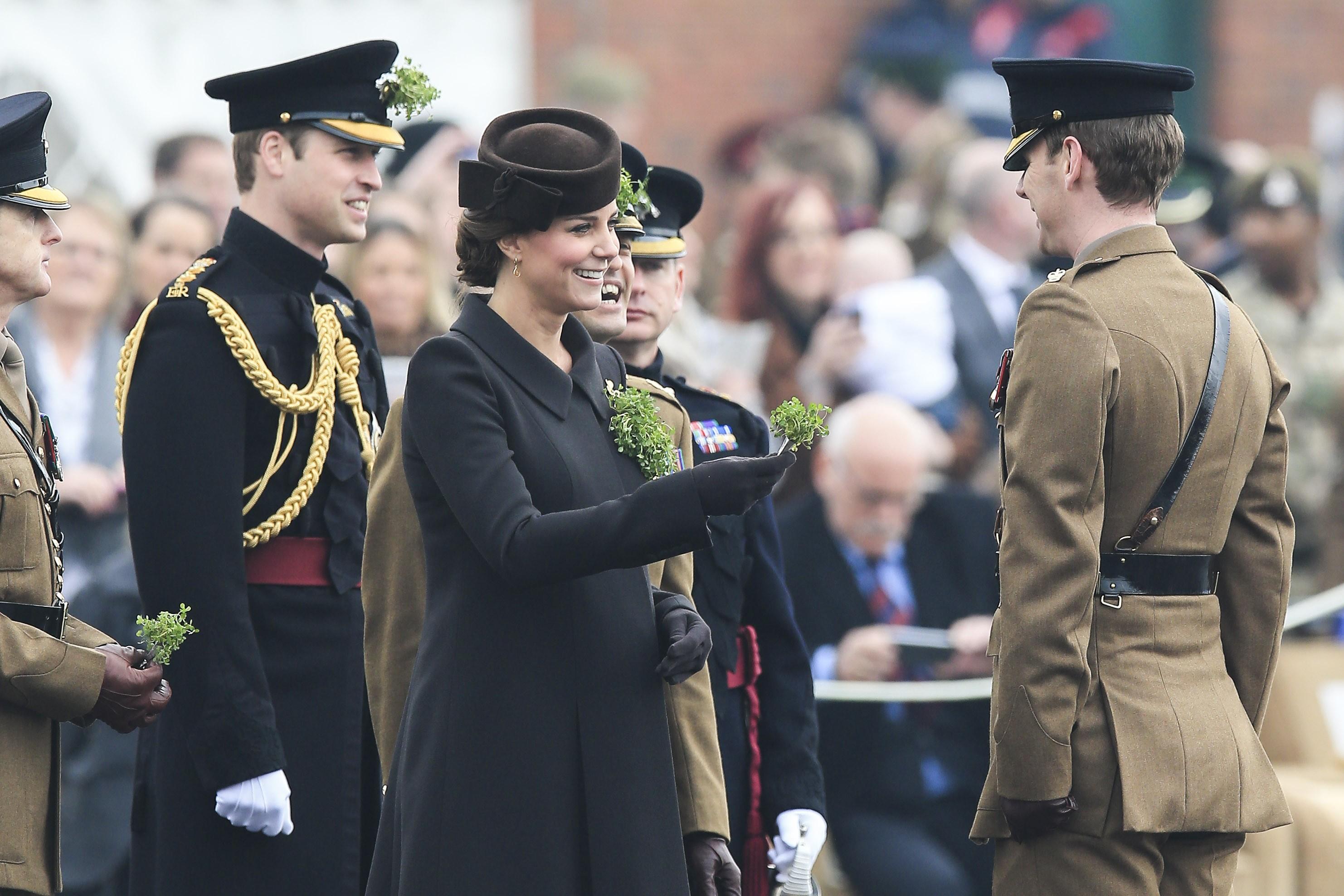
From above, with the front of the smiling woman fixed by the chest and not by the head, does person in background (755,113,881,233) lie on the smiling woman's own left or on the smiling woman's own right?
on the smiling woman's own left

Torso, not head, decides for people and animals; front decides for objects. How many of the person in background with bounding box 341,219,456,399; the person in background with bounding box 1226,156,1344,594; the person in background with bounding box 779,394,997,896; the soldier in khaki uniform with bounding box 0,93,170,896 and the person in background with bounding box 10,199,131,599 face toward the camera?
4

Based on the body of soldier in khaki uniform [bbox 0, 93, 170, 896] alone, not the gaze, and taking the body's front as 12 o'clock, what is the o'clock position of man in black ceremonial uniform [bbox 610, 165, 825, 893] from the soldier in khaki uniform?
The man in black ceremonial uniform is roughly at 12 o'clock from the soldier in khaki uniform.

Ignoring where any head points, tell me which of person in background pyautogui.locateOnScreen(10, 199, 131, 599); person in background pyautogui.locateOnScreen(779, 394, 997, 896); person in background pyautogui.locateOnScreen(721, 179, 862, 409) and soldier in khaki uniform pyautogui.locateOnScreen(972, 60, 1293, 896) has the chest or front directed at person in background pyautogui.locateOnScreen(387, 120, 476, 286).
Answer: the soldier in khaki uniform

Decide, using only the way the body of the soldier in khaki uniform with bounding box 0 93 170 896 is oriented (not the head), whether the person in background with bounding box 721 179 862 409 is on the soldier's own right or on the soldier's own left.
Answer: on the soldier's own left

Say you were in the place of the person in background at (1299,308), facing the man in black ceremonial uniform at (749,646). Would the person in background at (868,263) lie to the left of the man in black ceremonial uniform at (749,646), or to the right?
right

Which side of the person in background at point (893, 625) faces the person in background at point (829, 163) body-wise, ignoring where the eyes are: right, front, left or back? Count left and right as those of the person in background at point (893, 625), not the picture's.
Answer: back

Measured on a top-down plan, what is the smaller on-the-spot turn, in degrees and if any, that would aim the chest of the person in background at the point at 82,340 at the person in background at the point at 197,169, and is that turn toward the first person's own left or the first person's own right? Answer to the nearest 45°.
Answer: approximately 135° to the first person's own left

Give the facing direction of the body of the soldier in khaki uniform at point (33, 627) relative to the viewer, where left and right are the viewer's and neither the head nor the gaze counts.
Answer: facing to the right of the viewer

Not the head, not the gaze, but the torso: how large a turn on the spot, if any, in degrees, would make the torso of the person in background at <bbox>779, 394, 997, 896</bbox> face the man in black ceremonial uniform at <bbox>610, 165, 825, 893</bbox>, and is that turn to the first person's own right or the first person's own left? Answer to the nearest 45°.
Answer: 0° — they already face them

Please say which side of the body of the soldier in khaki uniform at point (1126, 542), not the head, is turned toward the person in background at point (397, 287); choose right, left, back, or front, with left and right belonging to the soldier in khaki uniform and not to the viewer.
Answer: front

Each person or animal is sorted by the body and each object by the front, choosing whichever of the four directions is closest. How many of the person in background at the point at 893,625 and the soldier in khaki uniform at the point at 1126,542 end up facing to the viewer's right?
0

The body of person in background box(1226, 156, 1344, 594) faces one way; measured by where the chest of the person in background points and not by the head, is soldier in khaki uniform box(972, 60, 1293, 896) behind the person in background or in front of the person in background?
in front

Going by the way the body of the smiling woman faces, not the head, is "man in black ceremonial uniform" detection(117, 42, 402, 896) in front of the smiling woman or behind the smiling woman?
behind
